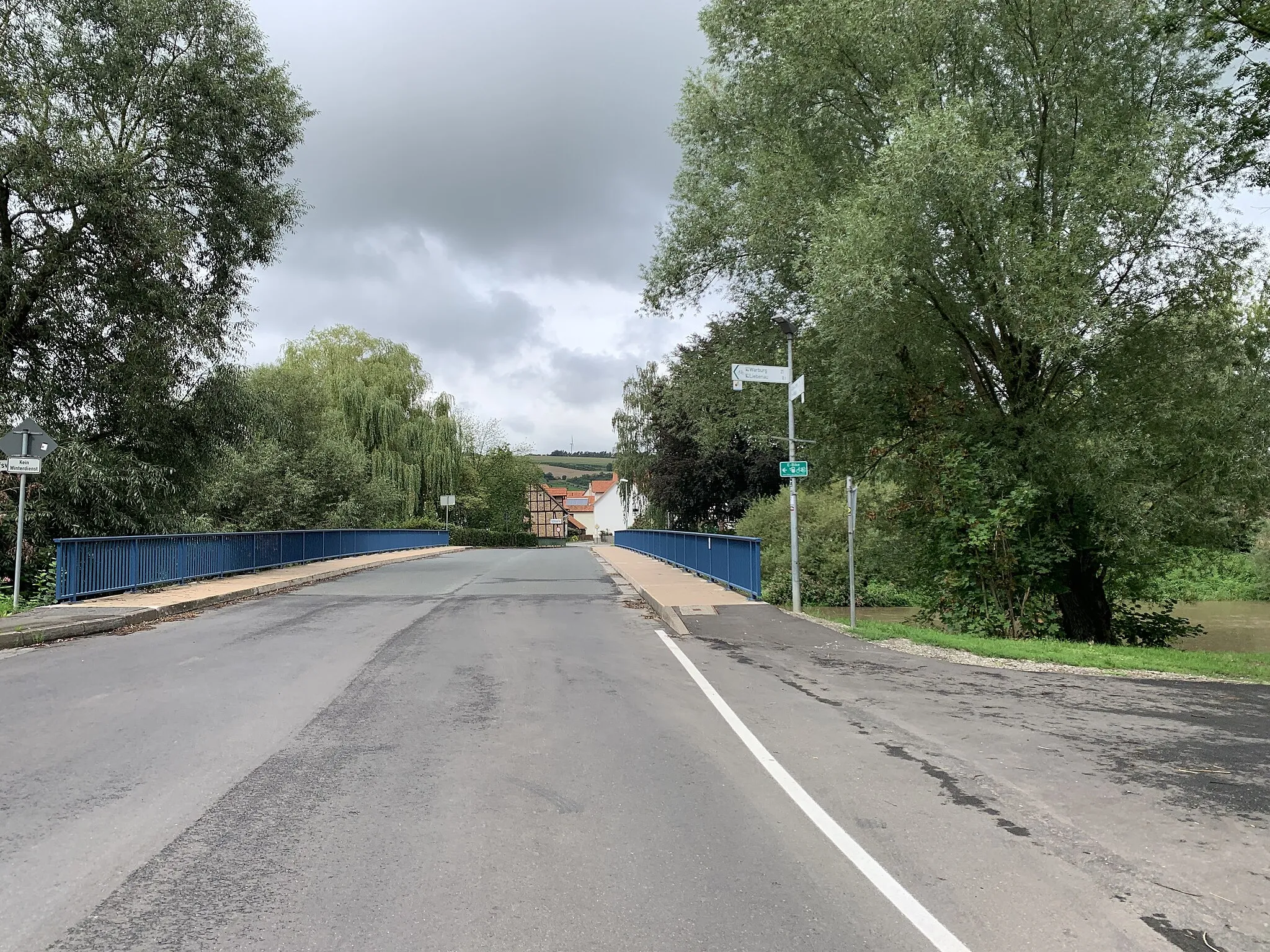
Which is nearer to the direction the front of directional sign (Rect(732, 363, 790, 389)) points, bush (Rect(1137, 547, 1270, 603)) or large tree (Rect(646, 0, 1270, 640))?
the large tree

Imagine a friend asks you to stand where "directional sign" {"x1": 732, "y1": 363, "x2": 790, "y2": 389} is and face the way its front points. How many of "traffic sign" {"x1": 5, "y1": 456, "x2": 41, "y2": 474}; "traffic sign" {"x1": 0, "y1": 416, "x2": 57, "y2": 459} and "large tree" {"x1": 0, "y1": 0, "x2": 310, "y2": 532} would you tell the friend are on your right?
3

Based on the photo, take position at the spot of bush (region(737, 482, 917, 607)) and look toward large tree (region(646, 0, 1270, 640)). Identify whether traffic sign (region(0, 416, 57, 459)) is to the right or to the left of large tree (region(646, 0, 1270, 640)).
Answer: right

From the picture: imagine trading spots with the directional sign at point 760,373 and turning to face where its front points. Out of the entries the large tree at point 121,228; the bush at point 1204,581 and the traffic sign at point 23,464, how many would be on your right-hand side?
2

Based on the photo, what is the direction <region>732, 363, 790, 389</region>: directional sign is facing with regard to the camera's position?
facing the viewer

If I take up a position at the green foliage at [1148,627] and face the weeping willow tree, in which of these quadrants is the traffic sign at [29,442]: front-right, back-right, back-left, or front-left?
front-left

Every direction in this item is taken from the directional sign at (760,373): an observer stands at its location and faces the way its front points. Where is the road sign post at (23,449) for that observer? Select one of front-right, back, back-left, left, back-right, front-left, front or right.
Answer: right

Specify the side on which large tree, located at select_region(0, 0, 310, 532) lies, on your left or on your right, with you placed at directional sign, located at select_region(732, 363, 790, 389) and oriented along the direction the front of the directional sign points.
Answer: on your right

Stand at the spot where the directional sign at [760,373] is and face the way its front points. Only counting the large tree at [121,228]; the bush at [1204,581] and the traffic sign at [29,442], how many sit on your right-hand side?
2

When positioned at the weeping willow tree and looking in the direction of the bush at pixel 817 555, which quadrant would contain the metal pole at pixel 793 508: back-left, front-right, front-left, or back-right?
front-right
